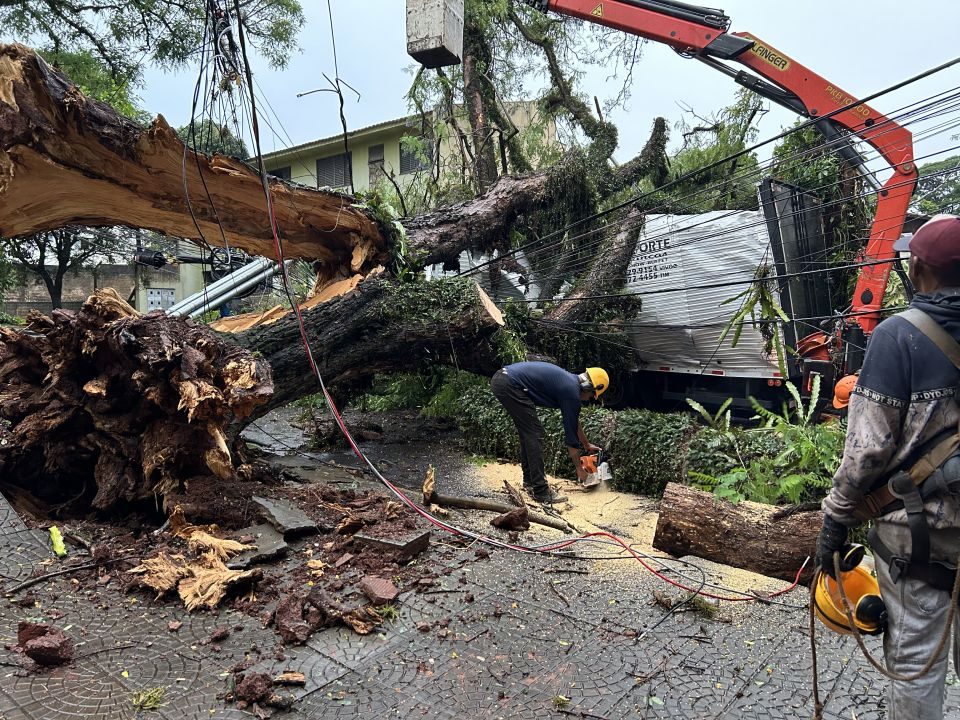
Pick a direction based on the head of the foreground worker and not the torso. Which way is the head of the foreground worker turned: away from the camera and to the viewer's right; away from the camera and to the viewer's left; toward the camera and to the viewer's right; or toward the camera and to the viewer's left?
away from the camera and to the viewer's left

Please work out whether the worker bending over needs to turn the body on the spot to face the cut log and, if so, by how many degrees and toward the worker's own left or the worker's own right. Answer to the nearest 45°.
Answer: approximately 45° to the worker's own right

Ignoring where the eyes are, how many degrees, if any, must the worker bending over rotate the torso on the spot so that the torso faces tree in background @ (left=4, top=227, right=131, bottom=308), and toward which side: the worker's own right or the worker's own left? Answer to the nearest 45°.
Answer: approximately 135° to the worker's own left

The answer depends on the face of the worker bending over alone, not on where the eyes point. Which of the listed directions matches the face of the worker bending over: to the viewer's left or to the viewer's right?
to the viewer's right

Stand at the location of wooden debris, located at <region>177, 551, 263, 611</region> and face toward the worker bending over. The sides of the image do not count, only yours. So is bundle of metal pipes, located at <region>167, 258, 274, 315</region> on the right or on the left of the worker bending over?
left

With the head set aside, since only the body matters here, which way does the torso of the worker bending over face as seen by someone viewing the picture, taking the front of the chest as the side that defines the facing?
to the viewer's right

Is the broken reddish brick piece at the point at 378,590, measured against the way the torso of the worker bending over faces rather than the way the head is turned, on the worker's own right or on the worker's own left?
on the worker's own right
